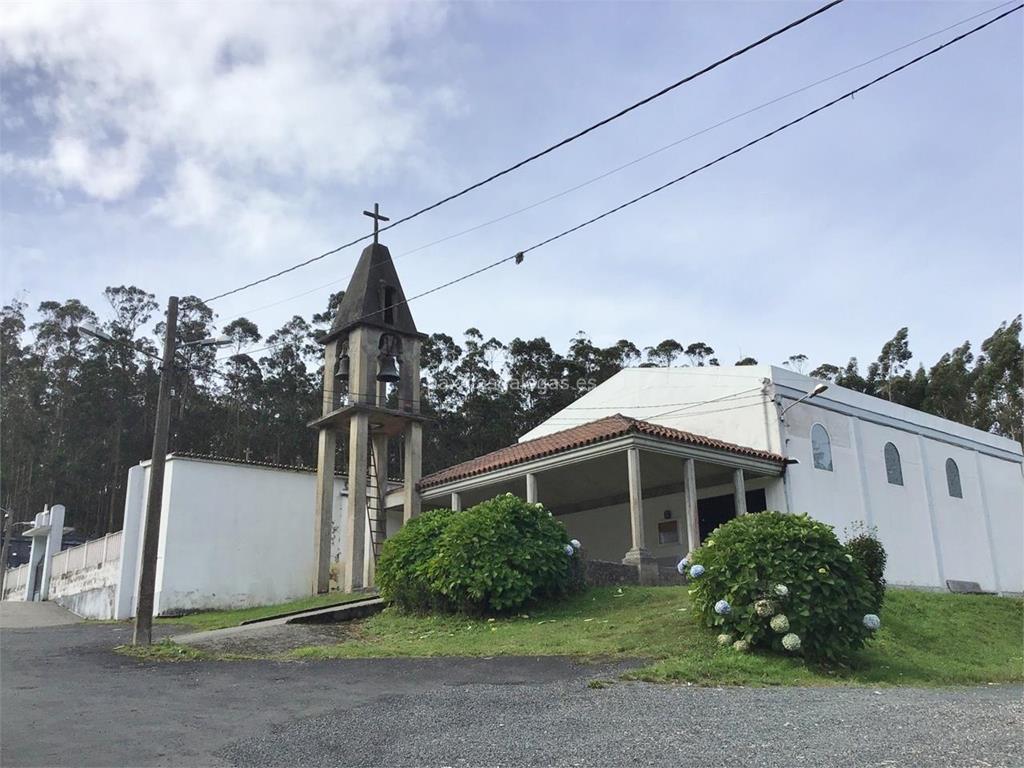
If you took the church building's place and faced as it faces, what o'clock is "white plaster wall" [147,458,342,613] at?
The white plaster wall is roughly at 1 o'clock from the church building.

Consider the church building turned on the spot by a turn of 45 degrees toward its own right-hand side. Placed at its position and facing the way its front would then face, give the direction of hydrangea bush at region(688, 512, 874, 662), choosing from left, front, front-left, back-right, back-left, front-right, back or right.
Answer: left

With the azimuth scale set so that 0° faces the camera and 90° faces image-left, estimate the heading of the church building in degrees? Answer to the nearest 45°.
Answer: approximately 45°

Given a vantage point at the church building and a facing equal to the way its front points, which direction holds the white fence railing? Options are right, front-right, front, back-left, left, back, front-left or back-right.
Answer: front-right

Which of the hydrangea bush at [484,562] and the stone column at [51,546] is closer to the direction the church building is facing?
the hydrangea bush

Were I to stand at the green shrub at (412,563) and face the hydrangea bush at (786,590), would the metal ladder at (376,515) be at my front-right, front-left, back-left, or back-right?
back-left

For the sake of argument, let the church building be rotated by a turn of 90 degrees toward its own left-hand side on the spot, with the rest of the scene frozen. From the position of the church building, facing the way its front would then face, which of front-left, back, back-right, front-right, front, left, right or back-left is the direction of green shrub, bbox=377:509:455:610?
right

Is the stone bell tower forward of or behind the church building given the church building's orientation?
forward
